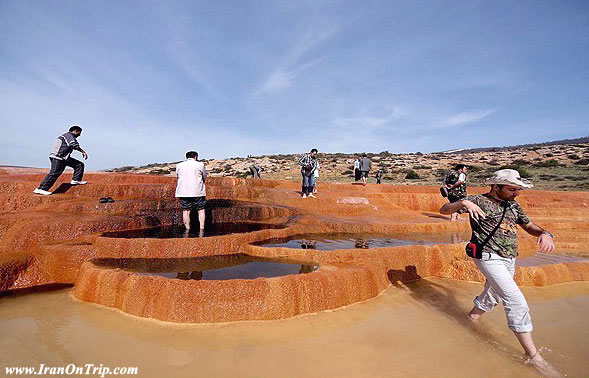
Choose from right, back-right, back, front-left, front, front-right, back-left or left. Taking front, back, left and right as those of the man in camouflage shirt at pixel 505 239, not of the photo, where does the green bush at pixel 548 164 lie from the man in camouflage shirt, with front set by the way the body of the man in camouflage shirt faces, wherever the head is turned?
back-left

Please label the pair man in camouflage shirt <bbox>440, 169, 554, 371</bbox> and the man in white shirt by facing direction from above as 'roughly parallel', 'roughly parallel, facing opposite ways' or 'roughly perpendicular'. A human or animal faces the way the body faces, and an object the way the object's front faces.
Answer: roughly parallel, facing opposite ways

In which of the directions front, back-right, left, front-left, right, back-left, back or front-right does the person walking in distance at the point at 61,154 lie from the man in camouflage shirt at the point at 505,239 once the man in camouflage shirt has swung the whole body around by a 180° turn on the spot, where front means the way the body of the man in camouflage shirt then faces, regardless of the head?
front-left

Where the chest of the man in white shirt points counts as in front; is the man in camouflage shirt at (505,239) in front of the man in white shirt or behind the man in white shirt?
behind

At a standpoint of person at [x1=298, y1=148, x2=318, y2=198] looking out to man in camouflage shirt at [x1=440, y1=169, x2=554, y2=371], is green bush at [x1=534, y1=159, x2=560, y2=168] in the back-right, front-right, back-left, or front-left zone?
back-left

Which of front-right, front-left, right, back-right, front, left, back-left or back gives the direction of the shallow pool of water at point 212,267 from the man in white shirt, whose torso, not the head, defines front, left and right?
back

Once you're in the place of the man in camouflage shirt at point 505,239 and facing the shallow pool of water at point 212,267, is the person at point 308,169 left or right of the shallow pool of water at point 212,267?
right

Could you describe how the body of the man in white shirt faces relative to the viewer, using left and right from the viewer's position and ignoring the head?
facing away from the viewer

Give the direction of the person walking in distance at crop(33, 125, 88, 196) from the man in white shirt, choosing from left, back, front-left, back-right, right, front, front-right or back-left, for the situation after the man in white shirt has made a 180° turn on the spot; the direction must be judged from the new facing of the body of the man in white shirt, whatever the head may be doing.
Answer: back-right

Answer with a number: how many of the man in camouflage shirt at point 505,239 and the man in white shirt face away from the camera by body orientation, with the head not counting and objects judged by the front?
1

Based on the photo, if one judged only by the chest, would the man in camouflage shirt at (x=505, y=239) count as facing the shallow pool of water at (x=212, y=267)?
no

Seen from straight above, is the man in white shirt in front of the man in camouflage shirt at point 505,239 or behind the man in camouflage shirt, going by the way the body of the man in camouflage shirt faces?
behind

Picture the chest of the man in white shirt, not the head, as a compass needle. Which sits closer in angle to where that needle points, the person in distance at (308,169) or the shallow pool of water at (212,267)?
the person in distance

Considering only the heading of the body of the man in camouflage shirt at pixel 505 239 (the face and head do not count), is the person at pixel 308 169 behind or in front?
behind
